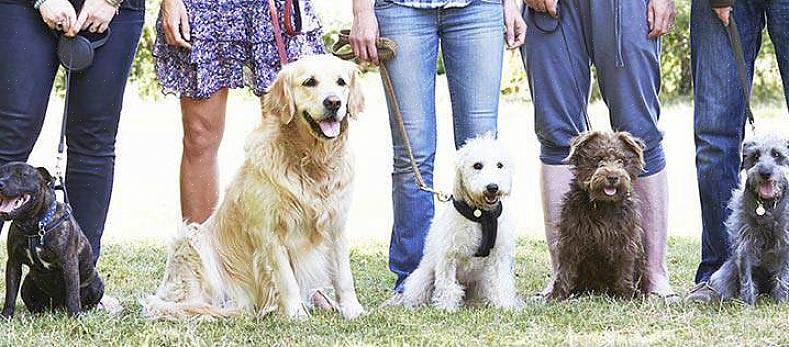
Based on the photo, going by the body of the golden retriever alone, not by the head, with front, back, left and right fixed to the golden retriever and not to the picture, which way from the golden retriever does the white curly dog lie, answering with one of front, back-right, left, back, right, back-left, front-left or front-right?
front-left

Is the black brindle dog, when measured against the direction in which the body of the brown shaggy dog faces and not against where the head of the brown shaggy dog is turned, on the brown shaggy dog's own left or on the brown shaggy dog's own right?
on the brown shaggy dog's own right

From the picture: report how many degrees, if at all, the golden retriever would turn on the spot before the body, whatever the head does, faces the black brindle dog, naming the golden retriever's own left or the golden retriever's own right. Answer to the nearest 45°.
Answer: approximately 135° to the golden retriever's own right

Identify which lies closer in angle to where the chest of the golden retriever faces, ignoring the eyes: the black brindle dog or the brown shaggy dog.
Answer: the brown shaggy dog

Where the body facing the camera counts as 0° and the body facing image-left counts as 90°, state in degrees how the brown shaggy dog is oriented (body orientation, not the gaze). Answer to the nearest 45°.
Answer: approximately 0°

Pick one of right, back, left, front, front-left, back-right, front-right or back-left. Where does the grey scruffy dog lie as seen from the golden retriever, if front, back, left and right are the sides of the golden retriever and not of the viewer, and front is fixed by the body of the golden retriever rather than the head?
front-left

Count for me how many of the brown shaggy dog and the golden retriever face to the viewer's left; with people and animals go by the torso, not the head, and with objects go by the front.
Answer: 0

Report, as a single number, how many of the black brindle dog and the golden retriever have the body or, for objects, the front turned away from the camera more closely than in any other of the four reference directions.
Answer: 0

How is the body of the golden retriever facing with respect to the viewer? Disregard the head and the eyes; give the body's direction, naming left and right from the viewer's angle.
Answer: facing the viewer and to the right of the viewer

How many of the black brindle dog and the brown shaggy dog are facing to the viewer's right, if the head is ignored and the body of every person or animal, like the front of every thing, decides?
0
